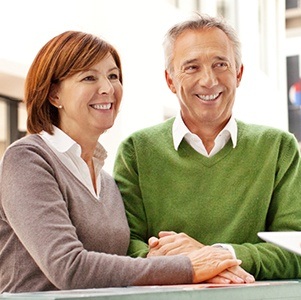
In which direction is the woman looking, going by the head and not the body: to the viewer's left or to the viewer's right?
to the viewer's right

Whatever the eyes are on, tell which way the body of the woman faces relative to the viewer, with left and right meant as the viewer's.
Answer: facing the viewer and to the right of the viewer

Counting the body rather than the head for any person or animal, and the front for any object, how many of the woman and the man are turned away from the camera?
0

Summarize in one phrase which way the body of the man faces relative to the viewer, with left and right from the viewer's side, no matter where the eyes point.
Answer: facing the viewer
